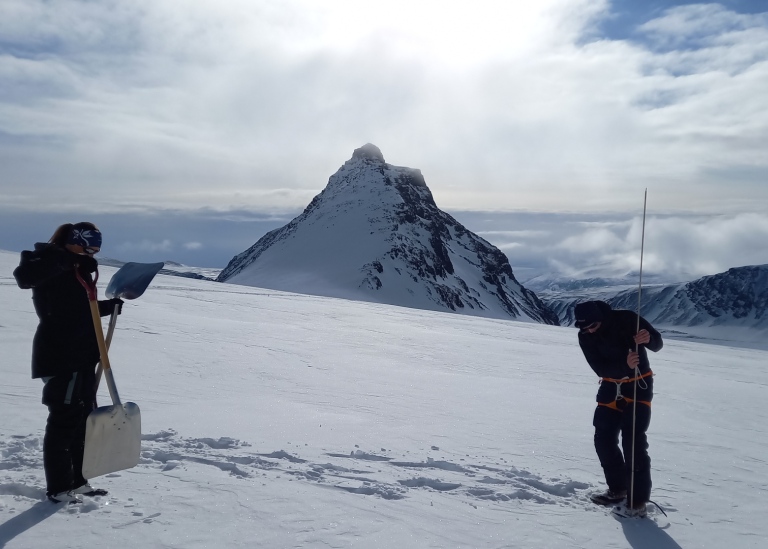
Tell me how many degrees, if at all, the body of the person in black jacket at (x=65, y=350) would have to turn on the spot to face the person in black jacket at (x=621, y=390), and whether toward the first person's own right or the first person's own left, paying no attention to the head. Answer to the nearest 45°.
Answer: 0° — they already face them

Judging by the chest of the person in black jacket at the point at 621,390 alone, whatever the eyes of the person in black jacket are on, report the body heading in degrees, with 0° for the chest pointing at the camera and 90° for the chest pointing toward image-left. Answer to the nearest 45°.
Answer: approximately 45°

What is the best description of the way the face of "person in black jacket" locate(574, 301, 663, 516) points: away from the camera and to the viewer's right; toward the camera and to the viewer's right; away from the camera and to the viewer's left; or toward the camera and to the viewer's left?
toward the camera and to the viewer's left

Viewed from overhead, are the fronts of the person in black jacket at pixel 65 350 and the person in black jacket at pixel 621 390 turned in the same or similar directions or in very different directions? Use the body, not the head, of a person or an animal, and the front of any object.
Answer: very different directions

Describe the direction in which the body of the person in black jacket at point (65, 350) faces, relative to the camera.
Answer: to the viewer's right

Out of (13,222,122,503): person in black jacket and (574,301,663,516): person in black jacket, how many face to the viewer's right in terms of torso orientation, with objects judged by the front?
1

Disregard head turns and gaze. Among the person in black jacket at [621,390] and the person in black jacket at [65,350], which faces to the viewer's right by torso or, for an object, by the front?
the person in black jacket at [65,350]
